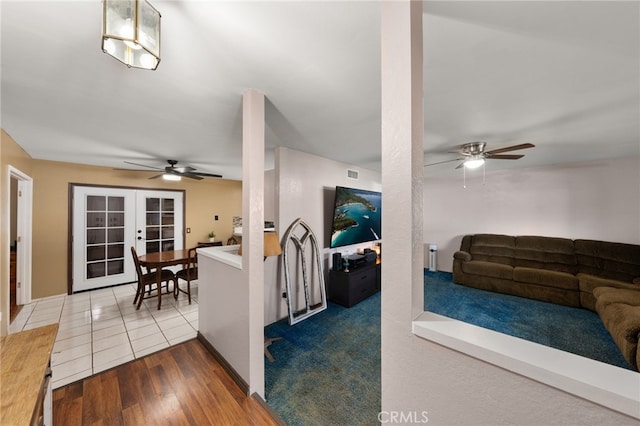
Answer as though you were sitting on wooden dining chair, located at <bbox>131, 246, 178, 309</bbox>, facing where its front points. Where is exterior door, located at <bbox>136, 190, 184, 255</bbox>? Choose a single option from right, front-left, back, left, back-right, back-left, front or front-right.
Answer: left

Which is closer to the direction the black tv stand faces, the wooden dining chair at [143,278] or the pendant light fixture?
the pendant light fixture

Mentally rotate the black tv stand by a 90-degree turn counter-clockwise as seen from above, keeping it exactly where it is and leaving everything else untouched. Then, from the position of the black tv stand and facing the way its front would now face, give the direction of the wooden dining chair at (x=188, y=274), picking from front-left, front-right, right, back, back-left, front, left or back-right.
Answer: back-left

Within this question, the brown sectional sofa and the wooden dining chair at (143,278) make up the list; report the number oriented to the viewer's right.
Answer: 1

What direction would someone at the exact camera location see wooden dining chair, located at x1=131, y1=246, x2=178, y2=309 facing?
facing to the right of the viewer

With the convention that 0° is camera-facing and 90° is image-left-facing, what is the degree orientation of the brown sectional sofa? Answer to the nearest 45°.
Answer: approximately 45°

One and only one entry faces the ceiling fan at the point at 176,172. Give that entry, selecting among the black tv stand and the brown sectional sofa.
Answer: the brown sectional sofa

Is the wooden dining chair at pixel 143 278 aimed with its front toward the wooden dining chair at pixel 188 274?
yes

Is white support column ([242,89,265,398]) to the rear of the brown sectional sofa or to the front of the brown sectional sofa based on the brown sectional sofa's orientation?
to the front

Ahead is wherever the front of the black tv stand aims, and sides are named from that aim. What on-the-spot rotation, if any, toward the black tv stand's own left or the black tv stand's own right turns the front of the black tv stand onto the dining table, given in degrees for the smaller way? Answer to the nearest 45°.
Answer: approximately 135° to the black tv stand's own right

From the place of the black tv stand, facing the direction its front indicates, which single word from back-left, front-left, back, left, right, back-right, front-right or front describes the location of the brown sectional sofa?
front-left

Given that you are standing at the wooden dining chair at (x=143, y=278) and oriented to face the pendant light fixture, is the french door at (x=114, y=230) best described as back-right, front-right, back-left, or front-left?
back-right

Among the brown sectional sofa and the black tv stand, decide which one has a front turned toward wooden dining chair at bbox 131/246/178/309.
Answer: the brown sectional sofa

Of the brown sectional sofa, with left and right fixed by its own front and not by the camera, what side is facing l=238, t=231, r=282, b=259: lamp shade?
front

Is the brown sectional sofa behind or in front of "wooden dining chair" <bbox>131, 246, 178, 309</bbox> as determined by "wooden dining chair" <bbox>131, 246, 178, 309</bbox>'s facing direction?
in front

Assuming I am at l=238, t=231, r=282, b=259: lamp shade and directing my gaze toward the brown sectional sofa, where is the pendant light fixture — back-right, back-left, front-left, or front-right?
back-right
